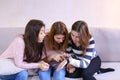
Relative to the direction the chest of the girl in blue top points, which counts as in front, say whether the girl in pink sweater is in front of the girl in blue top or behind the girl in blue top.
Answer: in front

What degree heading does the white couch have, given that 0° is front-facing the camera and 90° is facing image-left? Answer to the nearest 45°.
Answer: approximately 0°

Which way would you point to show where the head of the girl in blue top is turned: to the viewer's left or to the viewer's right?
to the viewer's left

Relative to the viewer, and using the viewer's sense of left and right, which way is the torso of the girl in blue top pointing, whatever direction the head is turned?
facing the viewer and to the left of the viewer
